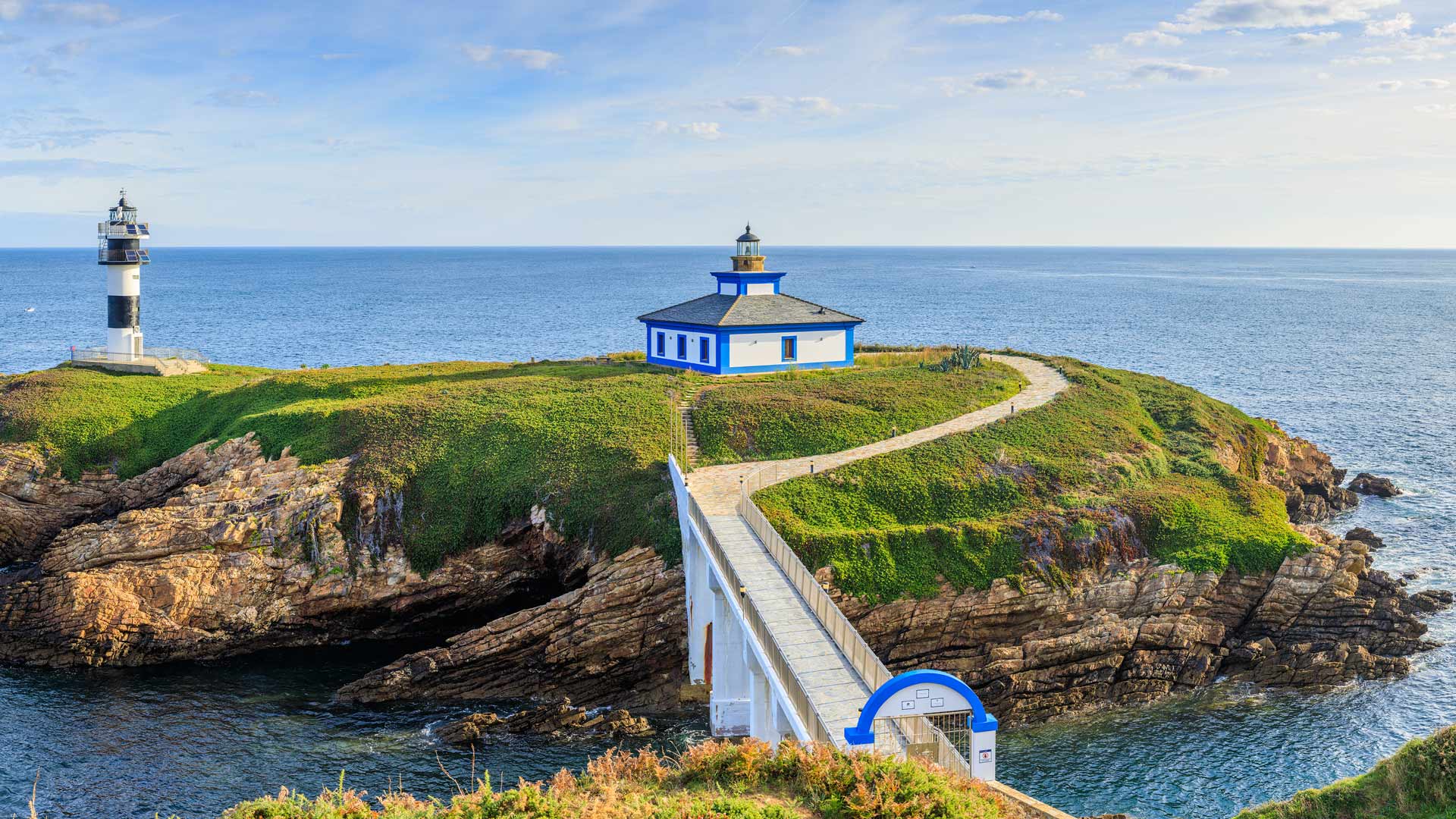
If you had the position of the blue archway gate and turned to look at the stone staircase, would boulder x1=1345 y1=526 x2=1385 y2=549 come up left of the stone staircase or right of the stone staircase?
right

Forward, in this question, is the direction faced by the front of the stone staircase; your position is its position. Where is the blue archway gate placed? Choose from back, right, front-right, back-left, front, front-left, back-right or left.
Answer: front

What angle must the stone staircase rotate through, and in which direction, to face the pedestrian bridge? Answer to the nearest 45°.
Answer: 0° — it already faces it

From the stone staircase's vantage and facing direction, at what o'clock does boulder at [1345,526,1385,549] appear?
The boulder is roughly at 9 o'clock from the stone staircase.

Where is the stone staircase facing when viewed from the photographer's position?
facing the viewer

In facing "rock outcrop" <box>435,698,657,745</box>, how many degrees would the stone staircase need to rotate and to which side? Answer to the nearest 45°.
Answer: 0° — it already faces it
